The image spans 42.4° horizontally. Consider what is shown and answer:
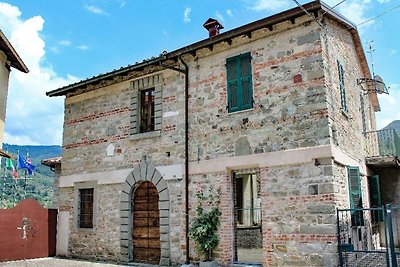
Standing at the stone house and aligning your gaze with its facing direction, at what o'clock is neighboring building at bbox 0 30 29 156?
The neighboring building is roughly at 2 o'clock from the stone house.

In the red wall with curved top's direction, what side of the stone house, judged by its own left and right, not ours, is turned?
right
